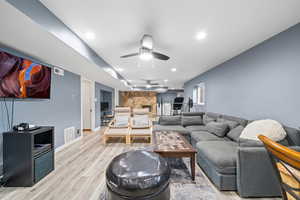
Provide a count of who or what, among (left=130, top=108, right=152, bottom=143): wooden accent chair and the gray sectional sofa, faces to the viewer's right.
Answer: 0

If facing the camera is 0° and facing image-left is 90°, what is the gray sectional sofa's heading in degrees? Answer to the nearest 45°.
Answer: approximately 45°

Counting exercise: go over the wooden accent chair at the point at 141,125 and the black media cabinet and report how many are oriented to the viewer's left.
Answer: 0

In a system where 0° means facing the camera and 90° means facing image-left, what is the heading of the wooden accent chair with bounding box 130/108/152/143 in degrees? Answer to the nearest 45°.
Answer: approximately 0°

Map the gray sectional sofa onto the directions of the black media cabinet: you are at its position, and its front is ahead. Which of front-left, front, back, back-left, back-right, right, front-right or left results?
front

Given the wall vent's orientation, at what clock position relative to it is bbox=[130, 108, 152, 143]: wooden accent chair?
The wooden accent chair is roughly at 11 o'clock from the wall vent.

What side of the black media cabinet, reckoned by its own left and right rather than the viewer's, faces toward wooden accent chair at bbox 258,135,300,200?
front

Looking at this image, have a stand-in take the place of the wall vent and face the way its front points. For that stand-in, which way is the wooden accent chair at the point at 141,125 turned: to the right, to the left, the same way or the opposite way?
to the right

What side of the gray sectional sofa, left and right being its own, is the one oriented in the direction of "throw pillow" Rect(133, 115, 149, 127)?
right

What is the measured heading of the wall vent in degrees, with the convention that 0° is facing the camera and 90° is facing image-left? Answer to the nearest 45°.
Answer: approximately 315°

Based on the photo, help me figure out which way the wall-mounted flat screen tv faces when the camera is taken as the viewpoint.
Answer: facing the viewer and to the right of the viewer

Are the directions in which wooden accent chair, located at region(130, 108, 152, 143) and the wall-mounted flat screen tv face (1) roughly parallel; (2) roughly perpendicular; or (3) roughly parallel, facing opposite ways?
roughly perpendicular

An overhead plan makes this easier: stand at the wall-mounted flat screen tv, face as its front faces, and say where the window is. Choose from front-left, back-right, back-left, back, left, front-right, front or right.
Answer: front-left

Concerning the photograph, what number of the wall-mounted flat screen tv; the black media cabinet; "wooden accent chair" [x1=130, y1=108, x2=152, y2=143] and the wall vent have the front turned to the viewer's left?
0

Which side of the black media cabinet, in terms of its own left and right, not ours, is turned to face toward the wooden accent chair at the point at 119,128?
left

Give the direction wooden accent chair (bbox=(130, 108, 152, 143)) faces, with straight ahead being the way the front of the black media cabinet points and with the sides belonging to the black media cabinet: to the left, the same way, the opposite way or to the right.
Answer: to the right
